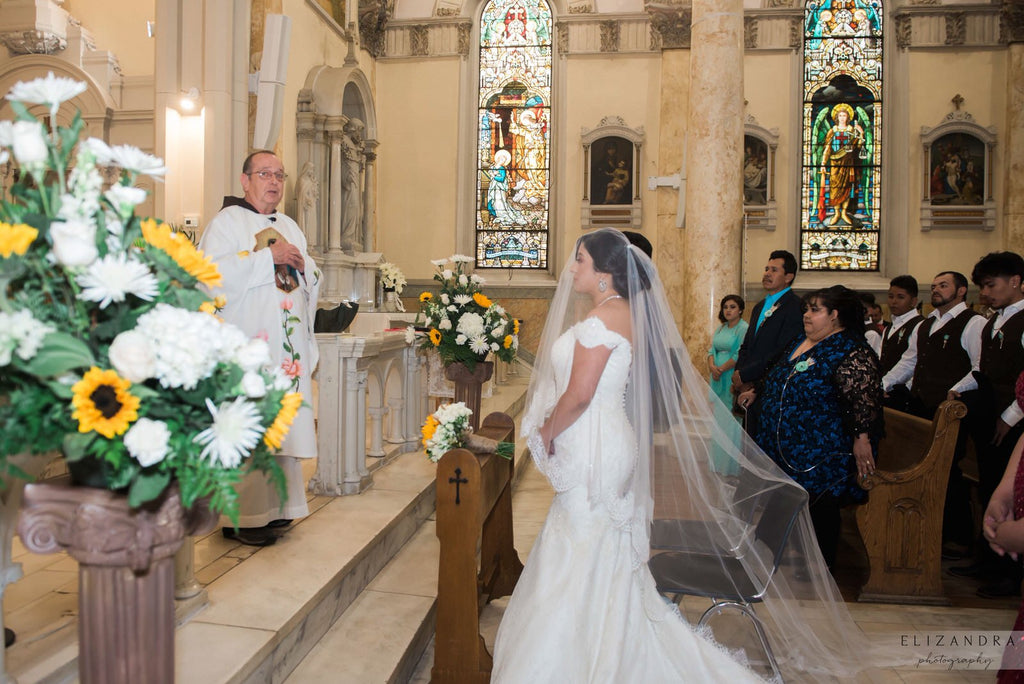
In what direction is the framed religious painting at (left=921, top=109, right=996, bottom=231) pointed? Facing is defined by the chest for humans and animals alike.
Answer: toward the camera

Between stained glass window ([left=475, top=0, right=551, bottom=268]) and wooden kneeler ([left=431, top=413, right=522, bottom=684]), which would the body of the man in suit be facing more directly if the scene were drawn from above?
the wooden kneeler

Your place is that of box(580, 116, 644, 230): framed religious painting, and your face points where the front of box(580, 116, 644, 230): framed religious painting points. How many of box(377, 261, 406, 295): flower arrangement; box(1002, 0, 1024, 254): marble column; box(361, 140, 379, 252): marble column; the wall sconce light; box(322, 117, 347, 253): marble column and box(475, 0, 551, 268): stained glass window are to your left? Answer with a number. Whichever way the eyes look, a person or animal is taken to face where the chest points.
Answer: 1

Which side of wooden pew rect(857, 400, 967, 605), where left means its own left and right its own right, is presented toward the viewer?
left

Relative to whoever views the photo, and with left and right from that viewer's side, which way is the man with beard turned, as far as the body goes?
facing the viewer and to the left of the viewer

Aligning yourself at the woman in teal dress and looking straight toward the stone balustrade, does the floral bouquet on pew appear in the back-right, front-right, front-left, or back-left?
front-left

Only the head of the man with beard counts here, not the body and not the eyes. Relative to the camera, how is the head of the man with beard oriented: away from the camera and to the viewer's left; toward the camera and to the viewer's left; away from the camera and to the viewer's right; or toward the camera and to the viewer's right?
toward the camera and to the viewer's left

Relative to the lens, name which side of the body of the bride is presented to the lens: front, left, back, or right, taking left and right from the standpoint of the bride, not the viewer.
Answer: left

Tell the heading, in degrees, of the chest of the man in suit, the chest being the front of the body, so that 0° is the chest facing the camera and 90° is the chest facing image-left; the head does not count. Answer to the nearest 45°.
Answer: approximately 45°

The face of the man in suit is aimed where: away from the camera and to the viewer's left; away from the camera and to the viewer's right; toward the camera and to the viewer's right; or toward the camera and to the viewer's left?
toward the camera and to the viewer's left

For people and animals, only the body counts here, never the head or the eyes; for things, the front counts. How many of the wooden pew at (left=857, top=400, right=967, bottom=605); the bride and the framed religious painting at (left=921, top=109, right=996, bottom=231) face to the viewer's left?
2

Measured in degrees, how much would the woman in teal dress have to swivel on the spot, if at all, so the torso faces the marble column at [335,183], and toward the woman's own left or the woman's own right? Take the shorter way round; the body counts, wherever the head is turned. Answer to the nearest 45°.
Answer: approximately 45° to the woman's own right

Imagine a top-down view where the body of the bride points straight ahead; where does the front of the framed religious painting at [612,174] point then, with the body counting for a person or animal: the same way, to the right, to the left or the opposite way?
to the left

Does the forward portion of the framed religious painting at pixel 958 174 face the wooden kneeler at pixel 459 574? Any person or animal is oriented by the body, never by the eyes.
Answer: yes

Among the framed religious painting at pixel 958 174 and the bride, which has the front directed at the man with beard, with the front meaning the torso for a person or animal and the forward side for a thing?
the framed religious painting

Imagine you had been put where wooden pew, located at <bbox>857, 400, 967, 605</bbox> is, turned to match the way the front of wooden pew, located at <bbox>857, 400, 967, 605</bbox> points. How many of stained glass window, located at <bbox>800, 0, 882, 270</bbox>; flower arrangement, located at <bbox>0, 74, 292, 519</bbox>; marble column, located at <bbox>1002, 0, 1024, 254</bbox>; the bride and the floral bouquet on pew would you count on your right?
2

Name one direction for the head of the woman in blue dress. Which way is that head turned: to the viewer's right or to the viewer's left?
to the viewer's left

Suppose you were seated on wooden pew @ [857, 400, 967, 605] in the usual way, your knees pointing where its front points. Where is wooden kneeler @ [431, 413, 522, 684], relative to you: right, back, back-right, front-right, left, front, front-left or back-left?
front-left
